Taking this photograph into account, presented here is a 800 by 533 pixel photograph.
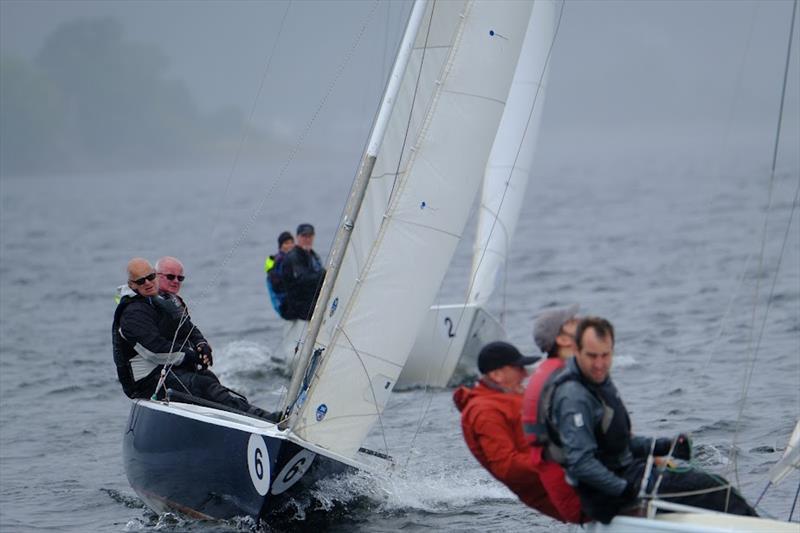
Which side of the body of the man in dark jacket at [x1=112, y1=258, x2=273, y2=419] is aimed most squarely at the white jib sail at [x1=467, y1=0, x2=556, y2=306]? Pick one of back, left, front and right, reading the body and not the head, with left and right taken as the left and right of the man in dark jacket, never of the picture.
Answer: left

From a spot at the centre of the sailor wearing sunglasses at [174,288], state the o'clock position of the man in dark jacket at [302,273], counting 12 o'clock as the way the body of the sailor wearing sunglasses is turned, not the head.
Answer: The man in dark jacket is roughly at 8 o'clock from the sailor wearing sunglasses.

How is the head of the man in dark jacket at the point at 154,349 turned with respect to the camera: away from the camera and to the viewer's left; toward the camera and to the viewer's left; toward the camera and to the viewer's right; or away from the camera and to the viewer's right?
toward the camera and to the viewer's right

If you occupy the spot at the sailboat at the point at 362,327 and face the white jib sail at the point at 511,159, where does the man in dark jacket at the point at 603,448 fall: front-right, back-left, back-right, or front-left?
back-right
